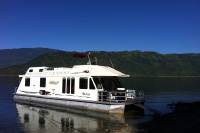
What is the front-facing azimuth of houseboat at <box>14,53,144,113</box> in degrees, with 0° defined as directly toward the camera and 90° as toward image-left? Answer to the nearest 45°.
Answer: approximately 315°
